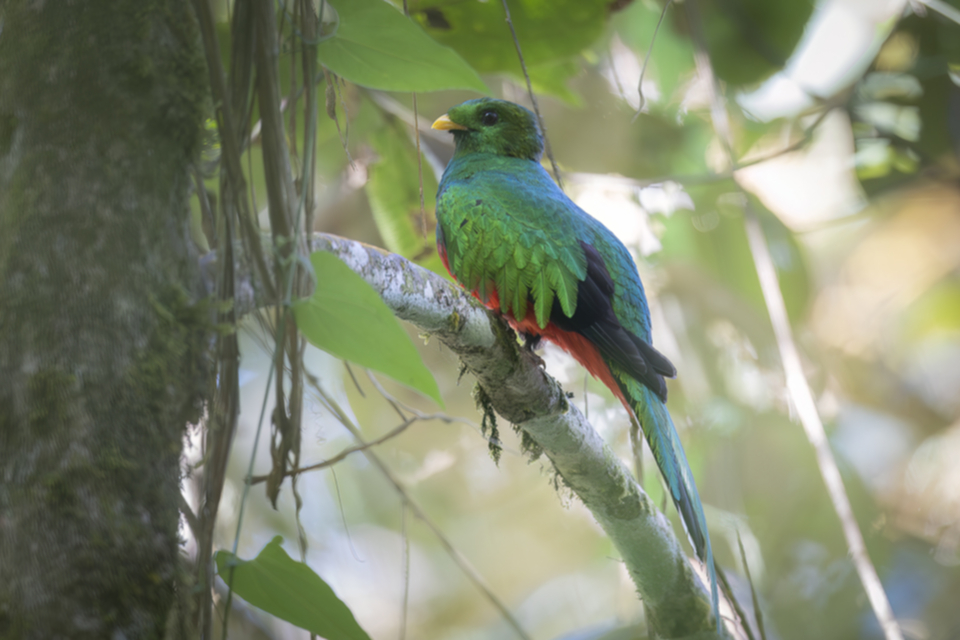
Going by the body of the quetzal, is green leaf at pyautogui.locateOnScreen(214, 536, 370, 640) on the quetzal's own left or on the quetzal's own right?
on the quetzal's own left

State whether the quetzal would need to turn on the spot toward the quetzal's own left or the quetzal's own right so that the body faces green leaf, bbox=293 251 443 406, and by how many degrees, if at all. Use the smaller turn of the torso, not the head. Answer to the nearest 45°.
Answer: approximately 90° to the quetzal's own left

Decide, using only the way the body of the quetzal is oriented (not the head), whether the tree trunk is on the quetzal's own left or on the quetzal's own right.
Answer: on the quetzal's own left

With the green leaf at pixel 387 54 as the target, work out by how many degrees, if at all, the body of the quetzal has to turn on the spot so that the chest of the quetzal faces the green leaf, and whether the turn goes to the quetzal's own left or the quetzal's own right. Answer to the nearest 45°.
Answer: approximately 90° to the quetzal's own left
